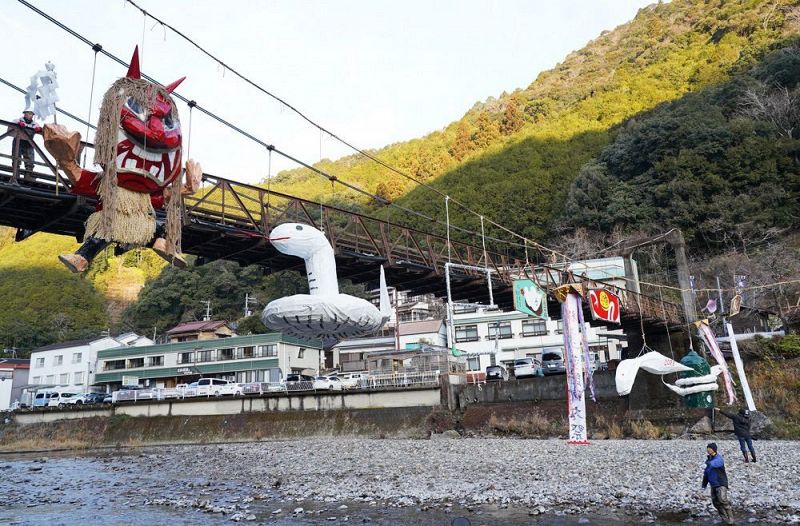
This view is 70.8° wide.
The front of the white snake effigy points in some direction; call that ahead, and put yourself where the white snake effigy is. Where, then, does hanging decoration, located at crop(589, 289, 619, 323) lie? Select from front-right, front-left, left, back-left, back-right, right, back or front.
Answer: back-right

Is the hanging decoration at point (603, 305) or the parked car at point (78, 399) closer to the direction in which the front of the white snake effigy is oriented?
the parked car

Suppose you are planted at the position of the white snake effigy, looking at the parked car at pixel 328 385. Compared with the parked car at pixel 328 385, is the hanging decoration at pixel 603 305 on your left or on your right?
right

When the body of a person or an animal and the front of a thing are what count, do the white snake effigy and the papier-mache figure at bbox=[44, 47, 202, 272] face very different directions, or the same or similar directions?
very different directions

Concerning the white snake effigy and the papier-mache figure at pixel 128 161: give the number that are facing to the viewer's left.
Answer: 1

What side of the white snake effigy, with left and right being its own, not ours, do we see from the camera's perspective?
left

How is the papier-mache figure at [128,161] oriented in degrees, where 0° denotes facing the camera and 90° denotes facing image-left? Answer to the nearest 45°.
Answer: approximately 315°

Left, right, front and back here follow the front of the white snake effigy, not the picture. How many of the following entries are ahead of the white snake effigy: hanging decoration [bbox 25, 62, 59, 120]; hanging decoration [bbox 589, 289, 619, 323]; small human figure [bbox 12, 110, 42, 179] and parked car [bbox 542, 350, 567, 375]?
2

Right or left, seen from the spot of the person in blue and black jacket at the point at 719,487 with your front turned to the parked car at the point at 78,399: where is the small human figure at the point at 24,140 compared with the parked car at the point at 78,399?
left

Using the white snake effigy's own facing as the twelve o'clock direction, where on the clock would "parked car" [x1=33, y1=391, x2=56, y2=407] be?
The parked car is roughly at 2 o'clock from the white snake effigy.

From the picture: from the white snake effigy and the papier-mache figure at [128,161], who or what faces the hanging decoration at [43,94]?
the white snake effigy
